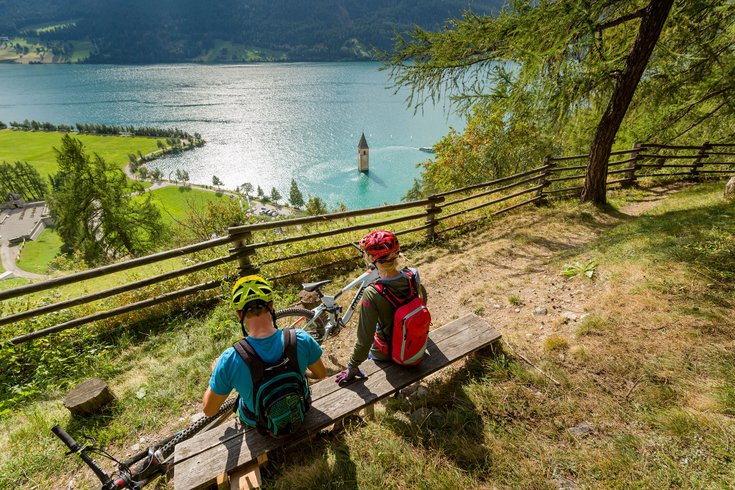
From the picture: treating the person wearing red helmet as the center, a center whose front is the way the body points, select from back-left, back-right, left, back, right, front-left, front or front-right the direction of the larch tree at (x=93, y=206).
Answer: front

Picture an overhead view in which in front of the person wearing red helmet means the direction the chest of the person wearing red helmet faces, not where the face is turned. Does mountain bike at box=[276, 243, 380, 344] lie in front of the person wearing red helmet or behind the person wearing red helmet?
in front

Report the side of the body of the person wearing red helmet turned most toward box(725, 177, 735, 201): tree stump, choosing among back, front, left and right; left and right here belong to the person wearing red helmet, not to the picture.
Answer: right

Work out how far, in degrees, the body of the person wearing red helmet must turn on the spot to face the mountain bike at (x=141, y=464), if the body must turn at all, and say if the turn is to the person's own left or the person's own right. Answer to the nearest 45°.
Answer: approximately 90° to the person's own left

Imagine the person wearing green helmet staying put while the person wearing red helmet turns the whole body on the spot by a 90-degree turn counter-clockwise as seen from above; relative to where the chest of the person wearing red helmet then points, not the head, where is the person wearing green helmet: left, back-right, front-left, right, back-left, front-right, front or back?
front

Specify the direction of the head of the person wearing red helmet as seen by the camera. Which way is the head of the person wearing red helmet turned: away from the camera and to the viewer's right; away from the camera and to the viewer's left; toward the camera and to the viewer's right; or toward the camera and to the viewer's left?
away from the camera and to the viewer's left

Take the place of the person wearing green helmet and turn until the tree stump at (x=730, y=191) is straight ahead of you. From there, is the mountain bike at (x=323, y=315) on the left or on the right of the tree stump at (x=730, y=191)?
left

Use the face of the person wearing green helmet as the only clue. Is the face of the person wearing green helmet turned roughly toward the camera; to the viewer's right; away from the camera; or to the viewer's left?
away from the camera

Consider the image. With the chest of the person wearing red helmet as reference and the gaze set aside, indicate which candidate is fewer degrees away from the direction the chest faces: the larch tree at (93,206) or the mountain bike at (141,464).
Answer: the larch tree

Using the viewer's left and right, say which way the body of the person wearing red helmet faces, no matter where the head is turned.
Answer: facing away from the viewer and to the left of the viewer
